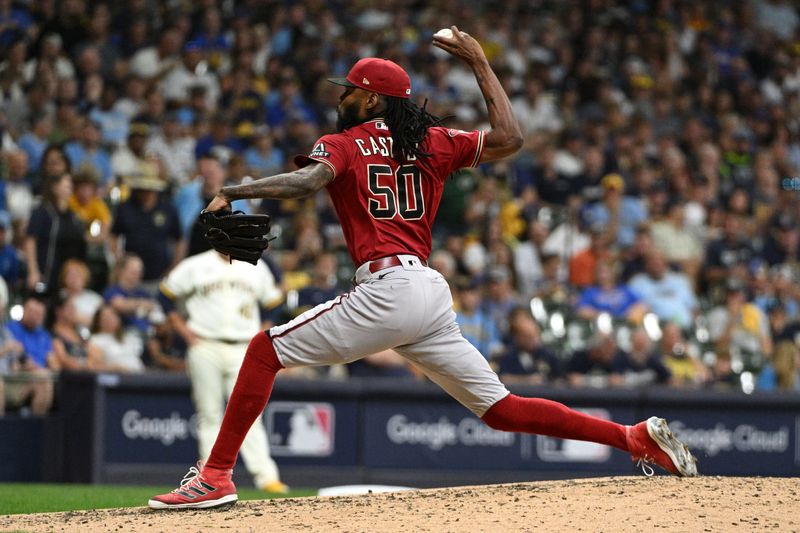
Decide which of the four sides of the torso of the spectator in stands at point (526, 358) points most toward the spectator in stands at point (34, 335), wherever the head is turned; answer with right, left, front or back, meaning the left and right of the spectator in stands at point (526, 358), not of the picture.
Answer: right

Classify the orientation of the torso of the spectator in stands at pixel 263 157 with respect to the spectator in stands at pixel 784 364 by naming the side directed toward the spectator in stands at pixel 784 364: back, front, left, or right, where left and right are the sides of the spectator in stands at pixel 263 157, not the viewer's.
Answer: left

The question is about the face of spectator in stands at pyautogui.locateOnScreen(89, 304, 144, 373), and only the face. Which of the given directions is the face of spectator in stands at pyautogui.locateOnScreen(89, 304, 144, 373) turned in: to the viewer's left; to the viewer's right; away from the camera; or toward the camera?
toward the camera

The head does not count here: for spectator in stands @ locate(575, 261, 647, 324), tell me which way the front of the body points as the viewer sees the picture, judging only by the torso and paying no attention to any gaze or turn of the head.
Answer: toward the camera

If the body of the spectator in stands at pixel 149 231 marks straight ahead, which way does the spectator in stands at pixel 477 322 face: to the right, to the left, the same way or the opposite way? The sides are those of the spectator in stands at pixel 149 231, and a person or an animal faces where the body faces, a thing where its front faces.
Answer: the same way

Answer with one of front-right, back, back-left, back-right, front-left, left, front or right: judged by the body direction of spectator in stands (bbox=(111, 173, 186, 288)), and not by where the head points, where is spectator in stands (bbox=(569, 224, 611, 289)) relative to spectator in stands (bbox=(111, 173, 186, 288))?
left

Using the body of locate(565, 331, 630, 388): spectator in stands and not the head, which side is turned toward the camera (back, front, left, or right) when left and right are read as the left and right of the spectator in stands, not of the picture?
front

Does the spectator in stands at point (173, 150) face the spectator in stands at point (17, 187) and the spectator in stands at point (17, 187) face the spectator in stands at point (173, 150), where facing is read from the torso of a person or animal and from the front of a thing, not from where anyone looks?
no

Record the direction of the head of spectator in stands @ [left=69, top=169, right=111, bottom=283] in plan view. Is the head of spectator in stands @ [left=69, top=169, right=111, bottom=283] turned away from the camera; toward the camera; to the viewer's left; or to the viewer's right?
toward the camera

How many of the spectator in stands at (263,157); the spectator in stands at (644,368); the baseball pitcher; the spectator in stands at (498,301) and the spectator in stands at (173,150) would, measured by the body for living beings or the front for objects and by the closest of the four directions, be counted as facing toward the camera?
4

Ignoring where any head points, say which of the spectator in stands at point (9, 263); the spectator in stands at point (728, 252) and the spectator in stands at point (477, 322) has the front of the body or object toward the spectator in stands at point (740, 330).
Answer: the spectator in stands at point (728, 252)

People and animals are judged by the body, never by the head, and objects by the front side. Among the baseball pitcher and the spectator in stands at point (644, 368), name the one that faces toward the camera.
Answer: the spectator in stands

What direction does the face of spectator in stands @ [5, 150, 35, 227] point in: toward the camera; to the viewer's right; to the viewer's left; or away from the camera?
toward the camera

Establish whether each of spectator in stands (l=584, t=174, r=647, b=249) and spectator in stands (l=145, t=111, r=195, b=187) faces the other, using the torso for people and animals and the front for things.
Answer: no

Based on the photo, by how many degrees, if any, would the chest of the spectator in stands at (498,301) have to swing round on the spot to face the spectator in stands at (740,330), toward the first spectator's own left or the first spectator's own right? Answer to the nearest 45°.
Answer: approximately 90° to the first spectator's own left

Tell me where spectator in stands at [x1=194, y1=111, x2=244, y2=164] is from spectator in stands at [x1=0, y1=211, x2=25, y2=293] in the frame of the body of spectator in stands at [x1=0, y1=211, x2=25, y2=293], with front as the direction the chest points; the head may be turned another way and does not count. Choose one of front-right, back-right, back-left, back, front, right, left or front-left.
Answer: back

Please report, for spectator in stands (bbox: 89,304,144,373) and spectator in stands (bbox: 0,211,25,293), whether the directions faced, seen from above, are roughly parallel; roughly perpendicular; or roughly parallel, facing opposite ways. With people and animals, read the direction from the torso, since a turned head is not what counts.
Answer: roughly parallel

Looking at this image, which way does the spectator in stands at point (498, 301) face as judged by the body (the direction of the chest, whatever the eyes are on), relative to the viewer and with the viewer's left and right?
facing the viewer

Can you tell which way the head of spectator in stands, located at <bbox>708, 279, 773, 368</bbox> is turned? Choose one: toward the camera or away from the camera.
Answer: toward the camera

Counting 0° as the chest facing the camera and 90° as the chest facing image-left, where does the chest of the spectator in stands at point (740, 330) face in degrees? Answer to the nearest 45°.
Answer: approximately 0°

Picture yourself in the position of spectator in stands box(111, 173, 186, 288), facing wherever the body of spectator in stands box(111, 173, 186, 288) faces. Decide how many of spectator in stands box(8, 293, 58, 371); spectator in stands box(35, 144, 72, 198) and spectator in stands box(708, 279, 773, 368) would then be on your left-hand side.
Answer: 1
